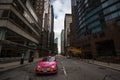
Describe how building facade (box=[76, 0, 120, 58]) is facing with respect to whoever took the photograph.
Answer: facing the viewer and to the left of the viewer
